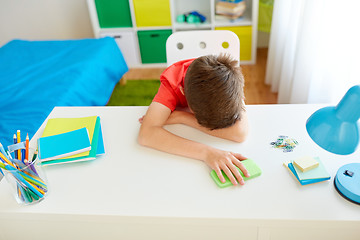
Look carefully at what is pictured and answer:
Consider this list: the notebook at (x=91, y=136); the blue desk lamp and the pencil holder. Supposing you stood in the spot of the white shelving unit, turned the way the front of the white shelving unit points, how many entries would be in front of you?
3

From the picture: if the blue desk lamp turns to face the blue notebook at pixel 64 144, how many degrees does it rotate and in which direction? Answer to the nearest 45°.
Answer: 0° — it already faces it

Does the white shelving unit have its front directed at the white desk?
yes

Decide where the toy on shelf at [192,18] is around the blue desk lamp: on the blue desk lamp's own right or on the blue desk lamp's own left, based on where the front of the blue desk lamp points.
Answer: on the blue desk lamp's own right

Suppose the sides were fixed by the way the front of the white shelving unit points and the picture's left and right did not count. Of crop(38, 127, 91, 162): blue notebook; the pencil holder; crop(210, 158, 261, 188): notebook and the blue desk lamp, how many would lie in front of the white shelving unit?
4

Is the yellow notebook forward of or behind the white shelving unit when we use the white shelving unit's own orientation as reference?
forward

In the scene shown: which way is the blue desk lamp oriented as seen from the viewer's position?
to the viewer's left

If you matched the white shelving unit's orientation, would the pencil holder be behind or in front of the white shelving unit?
in front

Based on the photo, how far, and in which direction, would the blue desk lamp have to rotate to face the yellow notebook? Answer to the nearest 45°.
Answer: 0° — it already faces it

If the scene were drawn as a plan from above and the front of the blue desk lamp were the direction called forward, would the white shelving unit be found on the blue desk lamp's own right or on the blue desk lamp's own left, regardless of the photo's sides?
on the blue desk lamp's own right
